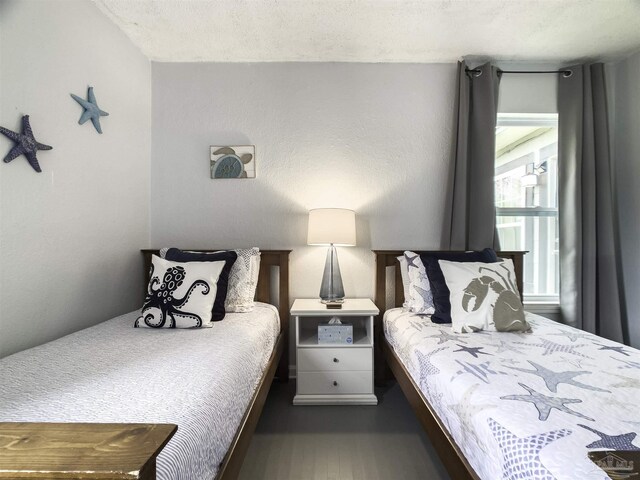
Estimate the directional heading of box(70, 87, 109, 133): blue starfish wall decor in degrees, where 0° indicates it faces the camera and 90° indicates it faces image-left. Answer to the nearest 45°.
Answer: approximately 315°

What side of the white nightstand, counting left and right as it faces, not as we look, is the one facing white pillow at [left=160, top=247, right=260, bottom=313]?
right

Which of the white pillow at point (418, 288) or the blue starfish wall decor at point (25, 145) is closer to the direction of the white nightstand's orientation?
the blue starfish wall decor

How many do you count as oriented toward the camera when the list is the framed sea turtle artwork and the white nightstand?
2

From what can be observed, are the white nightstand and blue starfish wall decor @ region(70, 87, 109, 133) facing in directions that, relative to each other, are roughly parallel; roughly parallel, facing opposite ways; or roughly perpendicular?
roughly perpendicular

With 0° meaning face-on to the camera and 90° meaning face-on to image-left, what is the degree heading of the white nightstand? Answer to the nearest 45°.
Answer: approximately 0°

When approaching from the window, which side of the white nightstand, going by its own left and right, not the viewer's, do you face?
left

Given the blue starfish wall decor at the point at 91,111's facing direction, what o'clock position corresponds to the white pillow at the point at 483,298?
The white pillow is roughly at 12 o'clock from the blue starfish wall decor.
